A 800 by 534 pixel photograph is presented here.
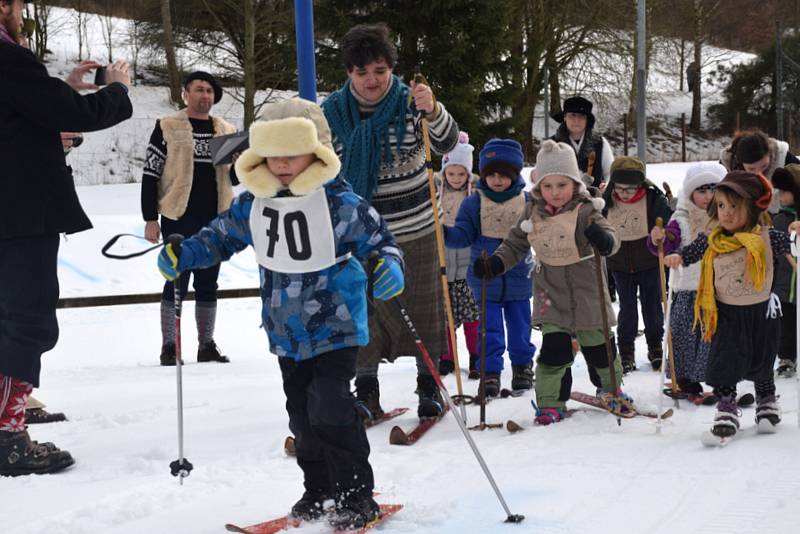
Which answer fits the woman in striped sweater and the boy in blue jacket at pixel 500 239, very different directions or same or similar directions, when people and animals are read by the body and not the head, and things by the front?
same or similar directions

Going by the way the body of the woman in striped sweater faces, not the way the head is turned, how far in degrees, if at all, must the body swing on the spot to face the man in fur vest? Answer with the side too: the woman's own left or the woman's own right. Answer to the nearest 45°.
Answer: approximately 135° to the woman's own right

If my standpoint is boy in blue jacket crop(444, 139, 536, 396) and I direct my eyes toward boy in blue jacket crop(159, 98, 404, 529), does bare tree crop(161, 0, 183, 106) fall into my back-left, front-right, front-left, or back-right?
back-right

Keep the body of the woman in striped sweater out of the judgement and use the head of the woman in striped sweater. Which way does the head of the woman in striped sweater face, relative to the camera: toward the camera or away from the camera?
toward the camera

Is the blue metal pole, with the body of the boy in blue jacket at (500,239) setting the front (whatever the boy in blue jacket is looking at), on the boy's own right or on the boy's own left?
on the boy's own right

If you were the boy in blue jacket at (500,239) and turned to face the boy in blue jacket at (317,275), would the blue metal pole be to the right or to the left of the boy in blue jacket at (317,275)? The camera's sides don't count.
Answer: right

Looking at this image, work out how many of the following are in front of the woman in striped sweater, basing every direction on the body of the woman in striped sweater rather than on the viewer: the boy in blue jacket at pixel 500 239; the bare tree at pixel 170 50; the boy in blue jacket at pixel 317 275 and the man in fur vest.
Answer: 1

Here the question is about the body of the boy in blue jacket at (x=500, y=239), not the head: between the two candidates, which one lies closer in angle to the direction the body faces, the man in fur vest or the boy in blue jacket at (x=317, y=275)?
the boy in blue jacket

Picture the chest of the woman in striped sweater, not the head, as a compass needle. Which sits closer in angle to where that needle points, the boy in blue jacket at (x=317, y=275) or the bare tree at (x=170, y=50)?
the boy in blue jacket

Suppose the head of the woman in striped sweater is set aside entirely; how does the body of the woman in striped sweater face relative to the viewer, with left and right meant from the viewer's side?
facing the viewer

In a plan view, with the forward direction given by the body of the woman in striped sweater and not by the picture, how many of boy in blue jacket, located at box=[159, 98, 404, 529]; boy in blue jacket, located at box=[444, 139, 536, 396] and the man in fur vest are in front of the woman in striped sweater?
1

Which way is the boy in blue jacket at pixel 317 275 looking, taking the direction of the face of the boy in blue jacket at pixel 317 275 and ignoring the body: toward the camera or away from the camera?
toward the camera

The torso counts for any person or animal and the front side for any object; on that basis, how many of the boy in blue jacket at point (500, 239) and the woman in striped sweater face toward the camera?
2

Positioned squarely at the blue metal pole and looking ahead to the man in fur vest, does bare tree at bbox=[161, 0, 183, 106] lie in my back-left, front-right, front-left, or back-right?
front-right

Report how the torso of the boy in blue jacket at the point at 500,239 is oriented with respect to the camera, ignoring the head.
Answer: toward the camera

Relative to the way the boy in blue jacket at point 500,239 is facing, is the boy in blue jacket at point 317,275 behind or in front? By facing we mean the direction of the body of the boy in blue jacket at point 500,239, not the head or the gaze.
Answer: in front
